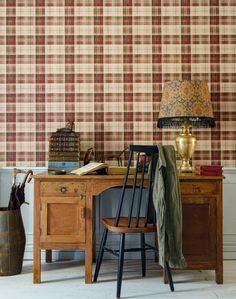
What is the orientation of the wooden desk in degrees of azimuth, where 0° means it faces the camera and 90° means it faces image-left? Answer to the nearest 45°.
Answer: approximately 0°
